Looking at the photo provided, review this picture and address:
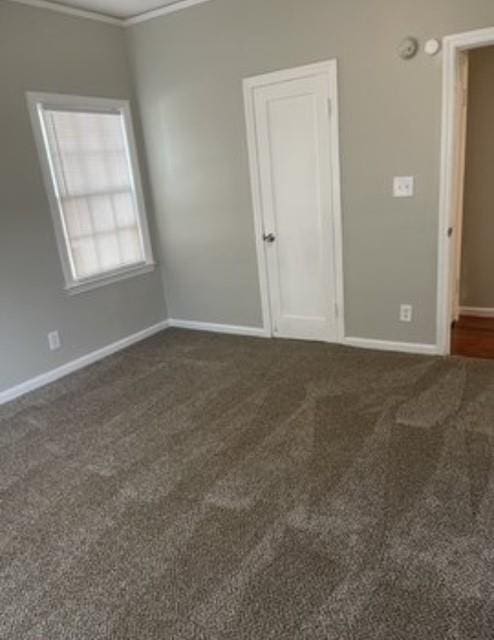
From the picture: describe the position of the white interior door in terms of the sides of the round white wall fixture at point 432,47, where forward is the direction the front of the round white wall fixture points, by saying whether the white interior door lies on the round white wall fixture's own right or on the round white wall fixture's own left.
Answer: on the round white wall fixture's own right

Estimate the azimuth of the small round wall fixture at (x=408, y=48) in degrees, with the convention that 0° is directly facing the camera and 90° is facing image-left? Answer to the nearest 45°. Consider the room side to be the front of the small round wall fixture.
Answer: approximately 0°

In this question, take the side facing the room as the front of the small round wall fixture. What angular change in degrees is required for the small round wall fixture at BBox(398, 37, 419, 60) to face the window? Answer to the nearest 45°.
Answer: approximately 90° to its right

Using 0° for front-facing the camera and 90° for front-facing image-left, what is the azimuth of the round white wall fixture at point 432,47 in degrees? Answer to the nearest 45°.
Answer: approximately 0°

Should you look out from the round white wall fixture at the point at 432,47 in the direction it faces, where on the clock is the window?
The window is roughly at 3 o'clock from the round white wall fixture.

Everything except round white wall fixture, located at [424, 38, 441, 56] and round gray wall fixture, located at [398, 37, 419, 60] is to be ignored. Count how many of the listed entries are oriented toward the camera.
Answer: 2
